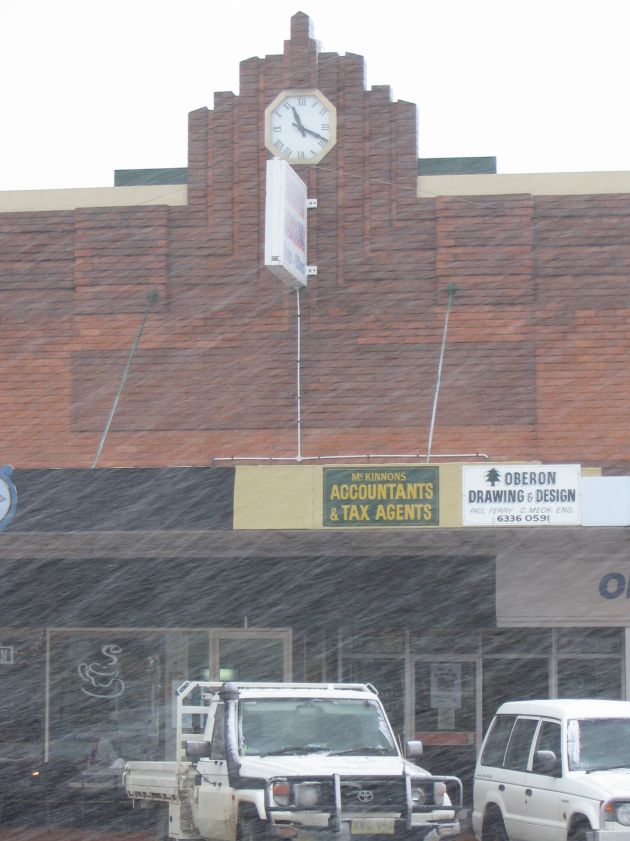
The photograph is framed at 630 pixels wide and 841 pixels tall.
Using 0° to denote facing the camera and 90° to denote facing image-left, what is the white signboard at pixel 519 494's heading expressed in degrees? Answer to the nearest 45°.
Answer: approximately 0°

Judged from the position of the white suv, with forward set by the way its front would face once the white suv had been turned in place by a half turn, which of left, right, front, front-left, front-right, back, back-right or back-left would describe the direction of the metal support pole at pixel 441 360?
front-right

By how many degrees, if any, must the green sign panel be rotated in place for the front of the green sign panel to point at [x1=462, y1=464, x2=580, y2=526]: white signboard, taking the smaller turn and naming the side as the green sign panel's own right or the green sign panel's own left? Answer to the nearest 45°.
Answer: approximately 90° to the green sign panel's own left

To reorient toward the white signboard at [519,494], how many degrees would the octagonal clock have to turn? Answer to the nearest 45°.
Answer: approximately 45° to its left

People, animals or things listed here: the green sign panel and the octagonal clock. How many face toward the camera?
2

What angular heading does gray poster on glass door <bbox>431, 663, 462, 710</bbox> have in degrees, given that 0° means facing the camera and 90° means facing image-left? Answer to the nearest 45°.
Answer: approximately 0°

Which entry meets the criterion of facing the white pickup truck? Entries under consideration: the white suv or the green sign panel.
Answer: the green sign panel

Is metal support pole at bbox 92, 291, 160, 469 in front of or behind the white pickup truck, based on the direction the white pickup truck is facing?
behind

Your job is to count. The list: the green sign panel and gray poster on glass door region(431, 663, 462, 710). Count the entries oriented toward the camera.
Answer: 2
